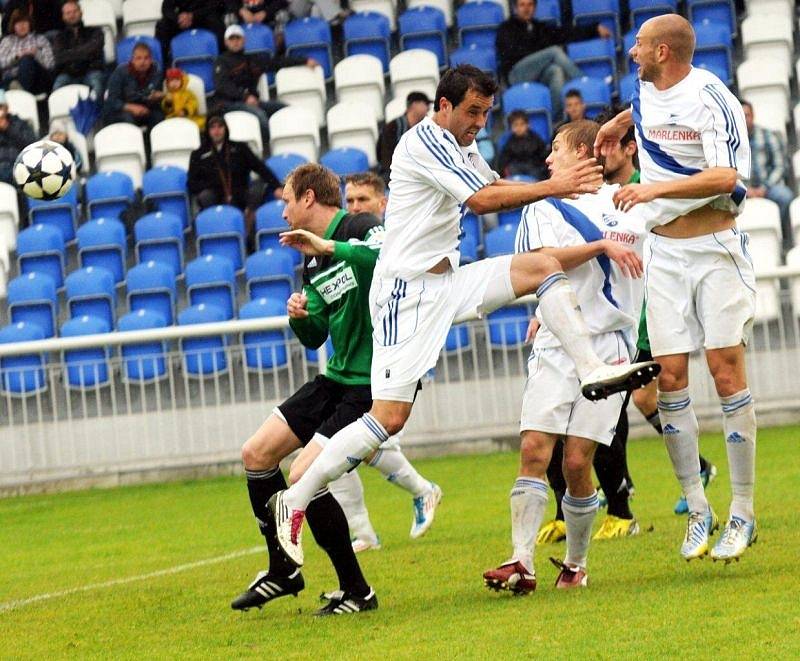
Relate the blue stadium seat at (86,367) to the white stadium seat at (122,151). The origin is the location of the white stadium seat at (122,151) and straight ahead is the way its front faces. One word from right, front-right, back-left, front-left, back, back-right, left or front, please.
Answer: front

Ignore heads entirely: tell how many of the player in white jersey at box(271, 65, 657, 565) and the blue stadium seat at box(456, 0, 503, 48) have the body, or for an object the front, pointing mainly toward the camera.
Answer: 1

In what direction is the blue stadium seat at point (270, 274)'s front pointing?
toward the camera

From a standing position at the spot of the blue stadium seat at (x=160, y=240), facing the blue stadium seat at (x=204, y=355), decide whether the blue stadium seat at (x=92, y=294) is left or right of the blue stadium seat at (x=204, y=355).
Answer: right

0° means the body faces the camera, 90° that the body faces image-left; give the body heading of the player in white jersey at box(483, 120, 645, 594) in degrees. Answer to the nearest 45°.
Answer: approximately 0°

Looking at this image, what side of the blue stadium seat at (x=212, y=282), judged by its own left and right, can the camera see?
front

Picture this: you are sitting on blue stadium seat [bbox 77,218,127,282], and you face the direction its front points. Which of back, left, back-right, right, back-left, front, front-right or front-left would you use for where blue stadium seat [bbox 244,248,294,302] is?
front-left

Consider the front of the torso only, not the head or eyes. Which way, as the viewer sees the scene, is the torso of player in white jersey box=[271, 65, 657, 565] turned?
to the viewer's right

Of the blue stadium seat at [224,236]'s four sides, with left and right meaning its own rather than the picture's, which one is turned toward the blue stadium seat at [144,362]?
front

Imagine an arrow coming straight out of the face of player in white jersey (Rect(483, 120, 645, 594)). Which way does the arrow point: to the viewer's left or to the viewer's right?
to the viewer's left

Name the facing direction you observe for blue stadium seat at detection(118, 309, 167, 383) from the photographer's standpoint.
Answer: facing the viewer

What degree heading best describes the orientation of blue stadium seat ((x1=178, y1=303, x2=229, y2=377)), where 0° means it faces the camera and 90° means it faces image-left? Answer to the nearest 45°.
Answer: approximately 0°

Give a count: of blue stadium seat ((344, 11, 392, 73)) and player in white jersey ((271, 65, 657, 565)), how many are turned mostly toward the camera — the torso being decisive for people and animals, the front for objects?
1

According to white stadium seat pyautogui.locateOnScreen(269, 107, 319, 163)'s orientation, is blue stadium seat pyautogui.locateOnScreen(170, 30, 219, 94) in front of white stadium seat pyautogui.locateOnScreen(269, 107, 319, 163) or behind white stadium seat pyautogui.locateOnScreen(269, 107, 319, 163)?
behind

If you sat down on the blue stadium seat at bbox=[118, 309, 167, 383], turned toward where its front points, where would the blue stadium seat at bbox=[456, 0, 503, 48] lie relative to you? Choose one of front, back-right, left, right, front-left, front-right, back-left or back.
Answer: back-left

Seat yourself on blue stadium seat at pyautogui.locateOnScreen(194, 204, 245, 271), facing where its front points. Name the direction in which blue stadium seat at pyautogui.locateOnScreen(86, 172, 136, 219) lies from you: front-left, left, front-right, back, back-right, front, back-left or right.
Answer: back-right

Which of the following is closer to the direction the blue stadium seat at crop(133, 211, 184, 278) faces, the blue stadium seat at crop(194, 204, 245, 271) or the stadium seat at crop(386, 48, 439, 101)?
the blue stadium seat

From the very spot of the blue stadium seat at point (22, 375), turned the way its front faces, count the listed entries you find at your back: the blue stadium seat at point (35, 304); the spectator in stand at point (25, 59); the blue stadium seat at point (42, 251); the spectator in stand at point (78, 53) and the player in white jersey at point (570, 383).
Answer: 4

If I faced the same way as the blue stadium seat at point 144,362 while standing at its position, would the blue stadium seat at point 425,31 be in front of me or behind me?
behind
